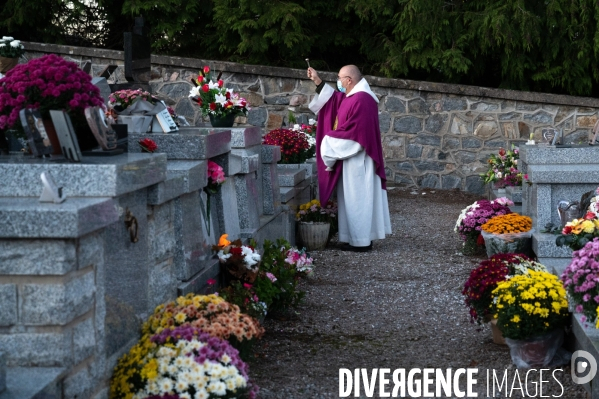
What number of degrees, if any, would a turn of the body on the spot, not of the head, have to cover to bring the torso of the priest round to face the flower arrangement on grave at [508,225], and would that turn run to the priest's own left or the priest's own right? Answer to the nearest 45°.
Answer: approximately 135° to the priest's own left

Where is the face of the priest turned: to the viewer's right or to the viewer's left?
to the viewer's left

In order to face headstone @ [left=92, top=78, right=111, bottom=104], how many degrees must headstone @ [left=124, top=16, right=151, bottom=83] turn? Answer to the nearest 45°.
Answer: approximately 90° to its right

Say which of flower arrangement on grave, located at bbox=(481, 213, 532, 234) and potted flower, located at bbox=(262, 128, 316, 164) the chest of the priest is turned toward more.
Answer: the potted flower

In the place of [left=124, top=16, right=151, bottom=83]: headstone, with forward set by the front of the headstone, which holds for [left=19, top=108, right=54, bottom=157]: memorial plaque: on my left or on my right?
on my right

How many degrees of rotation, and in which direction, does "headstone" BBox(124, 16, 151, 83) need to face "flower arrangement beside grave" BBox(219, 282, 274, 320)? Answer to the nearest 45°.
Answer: approximately 45° to its right

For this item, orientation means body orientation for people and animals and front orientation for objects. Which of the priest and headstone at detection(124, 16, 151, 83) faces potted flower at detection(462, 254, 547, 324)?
the headstone

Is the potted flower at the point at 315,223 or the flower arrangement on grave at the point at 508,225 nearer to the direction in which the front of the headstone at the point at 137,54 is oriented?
the flower arrangement on grave

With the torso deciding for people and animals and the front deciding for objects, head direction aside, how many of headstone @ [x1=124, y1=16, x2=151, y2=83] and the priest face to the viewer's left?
1

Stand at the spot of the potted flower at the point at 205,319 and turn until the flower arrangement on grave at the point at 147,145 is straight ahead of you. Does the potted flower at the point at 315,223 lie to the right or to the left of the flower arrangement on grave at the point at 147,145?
right

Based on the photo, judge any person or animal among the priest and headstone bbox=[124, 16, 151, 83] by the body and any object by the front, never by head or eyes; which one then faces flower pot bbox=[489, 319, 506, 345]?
the headstone

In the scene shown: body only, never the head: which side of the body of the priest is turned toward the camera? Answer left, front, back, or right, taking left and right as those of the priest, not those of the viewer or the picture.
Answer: left
